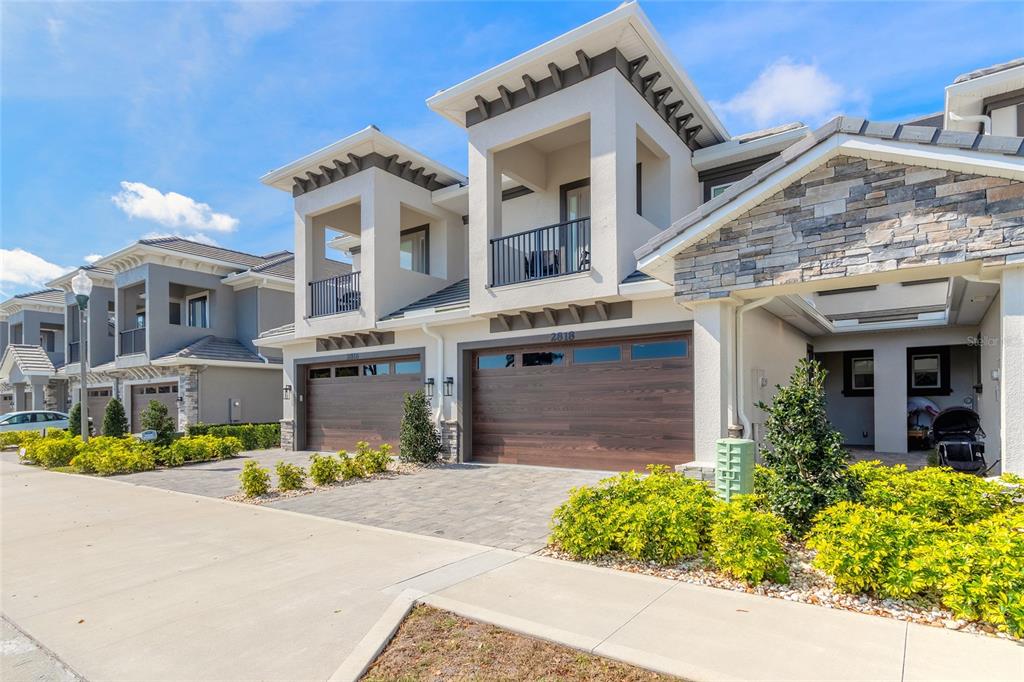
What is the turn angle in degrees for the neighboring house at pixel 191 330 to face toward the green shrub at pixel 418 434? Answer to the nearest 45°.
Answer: approximately 45° to its left

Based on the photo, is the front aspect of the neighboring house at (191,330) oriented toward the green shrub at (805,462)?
no

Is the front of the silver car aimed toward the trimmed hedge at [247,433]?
no

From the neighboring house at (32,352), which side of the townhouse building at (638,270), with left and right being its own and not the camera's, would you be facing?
right

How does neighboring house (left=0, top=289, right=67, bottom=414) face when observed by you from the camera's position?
facing the viewer and to the left of the viewer

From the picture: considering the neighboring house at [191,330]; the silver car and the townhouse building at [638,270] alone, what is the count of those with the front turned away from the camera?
0

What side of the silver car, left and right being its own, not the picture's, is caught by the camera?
left

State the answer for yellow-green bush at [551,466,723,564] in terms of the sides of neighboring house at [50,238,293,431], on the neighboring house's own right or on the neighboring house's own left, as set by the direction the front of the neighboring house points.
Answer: on the neighboring house's own left

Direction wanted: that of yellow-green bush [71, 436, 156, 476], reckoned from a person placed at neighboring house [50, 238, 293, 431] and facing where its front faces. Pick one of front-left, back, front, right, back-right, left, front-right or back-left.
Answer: front-left

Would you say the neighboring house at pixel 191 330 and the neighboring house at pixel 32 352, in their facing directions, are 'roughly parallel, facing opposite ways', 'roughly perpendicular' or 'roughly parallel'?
roughly parallel

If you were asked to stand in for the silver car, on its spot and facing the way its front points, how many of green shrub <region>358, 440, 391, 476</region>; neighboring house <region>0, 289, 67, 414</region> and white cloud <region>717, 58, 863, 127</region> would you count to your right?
1

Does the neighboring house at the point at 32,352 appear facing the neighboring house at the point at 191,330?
no
